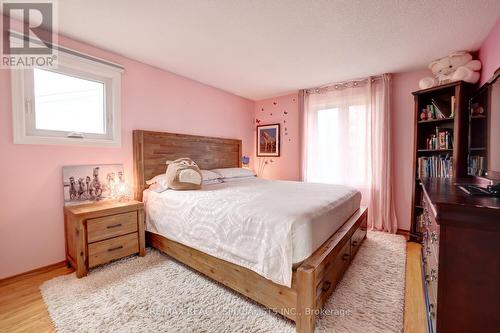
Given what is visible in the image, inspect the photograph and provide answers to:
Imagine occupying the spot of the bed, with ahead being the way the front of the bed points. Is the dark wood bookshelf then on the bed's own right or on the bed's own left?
on the bed's own left

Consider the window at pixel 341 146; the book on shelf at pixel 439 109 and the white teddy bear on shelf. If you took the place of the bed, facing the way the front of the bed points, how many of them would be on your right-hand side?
0

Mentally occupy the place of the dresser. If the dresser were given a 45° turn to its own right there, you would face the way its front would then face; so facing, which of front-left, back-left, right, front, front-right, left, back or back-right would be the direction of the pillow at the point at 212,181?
front-left

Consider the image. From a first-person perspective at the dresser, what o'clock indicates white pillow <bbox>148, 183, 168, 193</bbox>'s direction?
The white pillow is roughly at 12 o'clock from the dresser.

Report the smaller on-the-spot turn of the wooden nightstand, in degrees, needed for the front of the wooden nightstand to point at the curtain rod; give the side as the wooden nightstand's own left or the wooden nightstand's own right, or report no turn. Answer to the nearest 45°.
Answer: approximately 45° to the wooden nightstand's own left

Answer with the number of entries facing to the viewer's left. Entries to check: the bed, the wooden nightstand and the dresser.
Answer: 1

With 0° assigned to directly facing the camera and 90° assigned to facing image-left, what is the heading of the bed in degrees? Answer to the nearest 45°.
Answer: approximately 315°

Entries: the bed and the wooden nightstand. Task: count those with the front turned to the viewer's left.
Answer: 0

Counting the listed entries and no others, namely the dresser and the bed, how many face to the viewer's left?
1

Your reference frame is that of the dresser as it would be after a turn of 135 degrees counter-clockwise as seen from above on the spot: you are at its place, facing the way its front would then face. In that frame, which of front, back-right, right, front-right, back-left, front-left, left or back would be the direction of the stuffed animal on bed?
back-right

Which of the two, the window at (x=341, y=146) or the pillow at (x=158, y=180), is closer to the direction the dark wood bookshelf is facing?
the pillow

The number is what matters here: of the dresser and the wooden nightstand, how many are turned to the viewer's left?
1

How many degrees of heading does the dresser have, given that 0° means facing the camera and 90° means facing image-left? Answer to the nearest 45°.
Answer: approximately 90°

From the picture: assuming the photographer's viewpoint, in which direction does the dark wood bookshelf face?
facing the viewer and to the left of the viewer

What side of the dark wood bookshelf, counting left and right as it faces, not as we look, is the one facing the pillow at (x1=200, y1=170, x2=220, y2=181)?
front

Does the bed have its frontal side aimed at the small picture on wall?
no

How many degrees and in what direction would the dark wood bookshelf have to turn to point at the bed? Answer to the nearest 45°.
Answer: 0° — it already faces it

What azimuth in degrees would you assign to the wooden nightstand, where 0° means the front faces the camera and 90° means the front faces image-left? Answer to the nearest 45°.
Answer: approximately 315°
